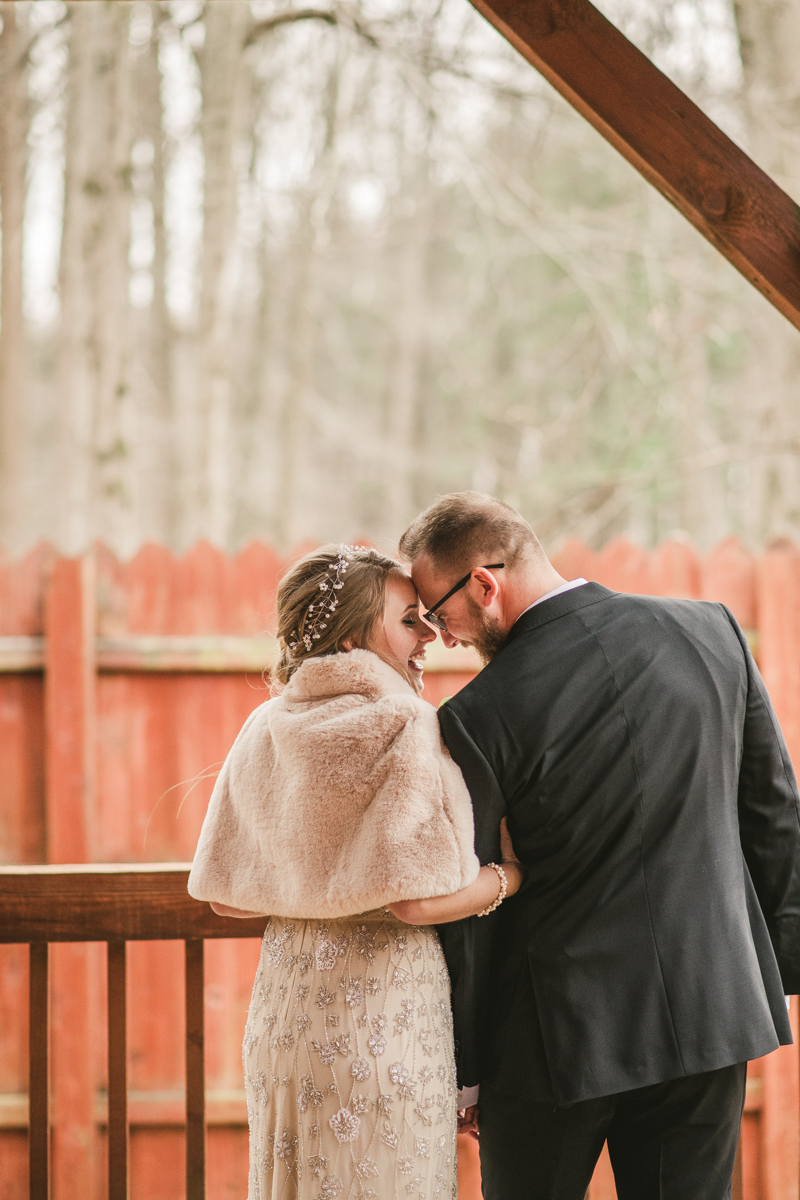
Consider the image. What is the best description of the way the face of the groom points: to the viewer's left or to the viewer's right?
to the viewer's left

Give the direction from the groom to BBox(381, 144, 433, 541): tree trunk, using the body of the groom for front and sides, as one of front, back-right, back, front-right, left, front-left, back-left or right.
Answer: front

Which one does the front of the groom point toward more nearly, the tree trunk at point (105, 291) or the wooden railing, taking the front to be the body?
the tree trunk

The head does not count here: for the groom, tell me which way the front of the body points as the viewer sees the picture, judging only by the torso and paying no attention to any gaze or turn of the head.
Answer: away from the camera
